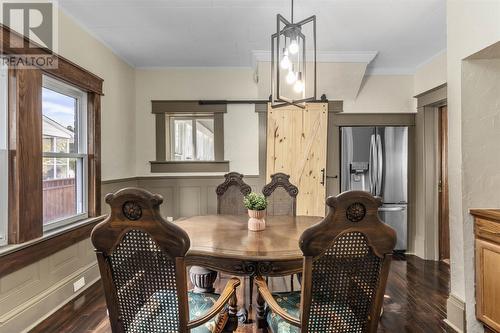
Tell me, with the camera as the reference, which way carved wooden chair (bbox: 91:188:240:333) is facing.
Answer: facing away from the viewer and to the right of the viewer

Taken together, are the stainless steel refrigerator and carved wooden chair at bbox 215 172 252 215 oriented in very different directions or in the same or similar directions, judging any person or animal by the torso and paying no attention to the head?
same or similar directions

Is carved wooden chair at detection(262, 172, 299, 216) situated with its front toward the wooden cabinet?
no

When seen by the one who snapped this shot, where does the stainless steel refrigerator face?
facing the viewer

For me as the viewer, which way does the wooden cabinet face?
facing the viewer and to the left of the viewer

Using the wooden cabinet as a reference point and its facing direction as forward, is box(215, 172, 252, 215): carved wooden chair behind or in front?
in front

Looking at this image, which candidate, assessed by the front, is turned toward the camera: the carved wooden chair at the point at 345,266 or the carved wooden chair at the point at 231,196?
the carved wooden chair at the point at 231,196

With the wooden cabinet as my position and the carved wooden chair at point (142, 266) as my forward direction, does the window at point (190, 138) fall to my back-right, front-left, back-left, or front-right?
front-right

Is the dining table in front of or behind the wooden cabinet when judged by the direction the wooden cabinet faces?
in front

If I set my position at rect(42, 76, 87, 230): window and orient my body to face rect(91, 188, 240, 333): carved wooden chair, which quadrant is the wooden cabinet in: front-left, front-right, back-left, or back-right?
front-left

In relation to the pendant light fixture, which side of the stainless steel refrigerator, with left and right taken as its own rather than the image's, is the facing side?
front

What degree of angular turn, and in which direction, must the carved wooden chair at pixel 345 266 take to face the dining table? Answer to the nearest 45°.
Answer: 0° — it already faces it

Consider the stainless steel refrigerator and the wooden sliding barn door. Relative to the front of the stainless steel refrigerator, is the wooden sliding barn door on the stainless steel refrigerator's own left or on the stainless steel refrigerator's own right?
on the stainless steel refrigerator's own right

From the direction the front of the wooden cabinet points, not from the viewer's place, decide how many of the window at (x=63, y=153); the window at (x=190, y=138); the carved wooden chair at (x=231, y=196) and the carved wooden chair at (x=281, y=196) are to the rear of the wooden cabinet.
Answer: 0

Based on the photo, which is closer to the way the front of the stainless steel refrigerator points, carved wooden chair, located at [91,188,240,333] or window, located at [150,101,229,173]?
the carved wooden chair

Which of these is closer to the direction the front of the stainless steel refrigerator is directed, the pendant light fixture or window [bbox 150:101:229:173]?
the pendant light fixture

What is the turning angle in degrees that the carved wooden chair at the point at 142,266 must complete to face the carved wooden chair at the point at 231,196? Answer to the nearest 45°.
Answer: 0° — it already faces it

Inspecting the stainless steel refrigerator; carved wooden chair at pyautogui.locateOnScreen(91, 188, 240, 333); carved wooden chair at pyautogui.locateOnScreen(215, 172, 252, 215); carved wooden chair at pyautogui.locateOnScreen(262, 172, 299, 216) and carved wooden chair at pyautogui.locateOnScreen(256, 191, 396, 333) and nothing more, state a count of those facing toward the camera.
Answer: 3

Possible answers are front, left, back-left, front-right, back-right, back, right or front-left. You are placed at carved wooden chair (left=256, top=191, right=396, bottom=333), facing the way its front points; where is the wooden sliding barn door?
front-right

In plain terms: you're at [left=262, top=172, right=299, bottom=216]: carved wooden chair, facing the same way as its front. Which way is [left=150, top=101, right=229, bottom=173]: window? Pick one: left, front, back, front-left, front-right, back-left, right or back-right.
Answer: back-right

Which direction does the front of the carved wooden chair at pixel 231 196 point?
toward the camera

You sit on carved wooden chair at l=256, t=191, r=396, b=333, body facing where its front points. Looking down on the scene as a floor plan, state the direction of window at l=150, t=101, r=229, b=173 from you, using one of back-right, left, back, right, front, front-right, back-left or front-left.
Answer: front

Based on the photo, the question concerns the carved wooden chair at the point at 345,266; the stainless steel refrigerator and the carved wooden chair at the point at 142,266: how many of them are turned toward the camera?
1

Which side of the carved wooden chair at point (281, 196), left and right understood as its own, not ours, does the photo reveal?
front
